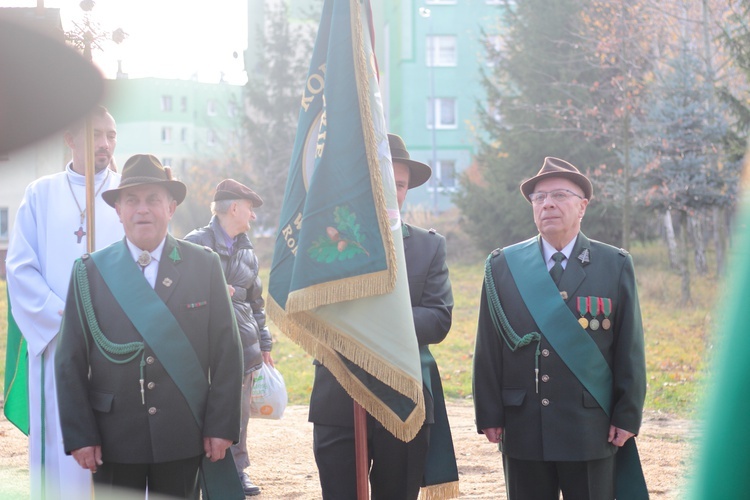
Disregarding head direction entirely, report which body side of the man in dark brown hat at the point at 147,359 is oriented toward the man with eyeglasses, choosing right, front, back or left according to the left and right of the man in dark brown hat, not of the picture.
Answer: left

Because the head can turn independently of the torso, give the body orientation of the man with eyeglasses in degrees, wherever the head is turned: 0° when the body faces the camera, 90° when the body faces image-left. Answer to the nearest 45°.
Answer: approximately 0°

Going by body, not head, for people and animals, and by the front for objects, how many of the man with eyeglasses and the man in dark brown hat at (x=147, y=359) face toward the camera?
2

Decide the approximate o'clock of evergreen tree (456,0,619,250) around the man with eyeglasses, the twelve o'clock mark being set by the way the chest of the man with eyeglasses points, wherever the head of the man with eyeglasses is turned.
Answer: The evergreen tree is roughly at 6 o'clock from the man with eyeglasses.

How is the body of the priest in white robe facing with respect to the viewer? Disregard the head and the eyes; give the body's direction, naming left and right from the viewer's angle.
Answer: facing the viewer and to the right of the viewer

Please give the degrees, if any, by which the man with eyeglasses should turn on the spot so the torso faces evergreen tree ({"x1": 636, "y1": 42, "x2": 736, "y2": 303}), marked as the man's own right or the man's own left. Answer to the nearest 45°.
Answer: approximately 180°

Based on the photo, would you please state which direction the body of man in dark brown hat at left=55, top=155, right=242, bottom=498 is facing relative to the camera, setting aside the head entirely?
toward the camera
